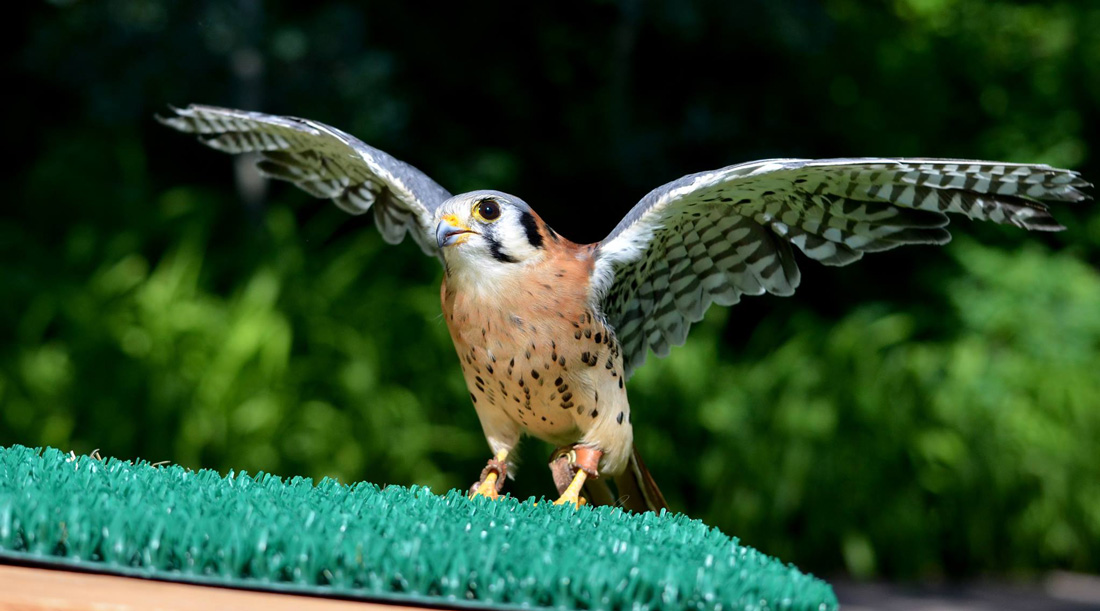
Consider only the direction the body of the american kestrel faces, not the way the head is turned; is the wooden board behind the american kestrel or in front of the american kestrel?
in front

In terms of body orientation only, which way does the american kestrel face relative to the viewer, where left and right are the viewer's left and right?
facing the viewer and to the left of the viewer
